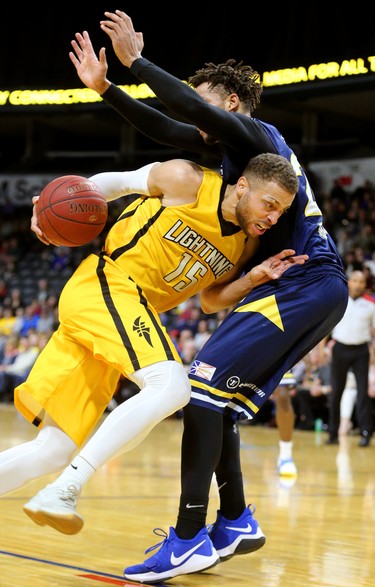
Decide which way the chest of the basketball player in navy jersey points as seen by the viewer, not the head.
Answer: to the viewer's left

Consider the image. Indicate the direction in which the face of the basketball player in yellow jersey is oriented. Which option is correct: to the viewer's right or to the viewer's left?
to the viewer's right

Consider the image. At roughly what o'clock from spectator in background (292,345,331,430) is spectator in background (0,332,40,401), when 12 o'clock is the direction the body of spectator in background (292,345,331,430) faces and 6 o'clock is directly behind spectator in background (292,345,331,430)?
spectator in background (0,332,40,401) is roughly at 4 o'clock from spectator in background (292,345,331,430).

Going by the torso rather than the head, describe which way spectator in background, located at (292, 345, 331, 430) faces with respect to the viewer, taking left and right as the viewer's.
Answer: facing the viewer

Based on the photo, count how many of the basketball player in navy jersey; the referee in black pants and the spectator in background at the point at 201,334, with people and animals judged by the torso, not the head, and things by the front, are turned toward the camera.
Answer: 2

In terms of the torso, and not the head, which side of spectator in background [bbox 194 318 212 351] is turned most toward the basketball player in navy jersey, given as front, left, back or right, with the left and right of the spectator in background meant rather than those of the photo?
front

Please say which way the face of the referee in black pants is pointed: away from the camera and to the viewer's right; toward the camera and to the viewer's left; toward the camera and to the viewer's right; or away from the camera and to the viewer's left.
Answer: toward the camera and to the viewer's left

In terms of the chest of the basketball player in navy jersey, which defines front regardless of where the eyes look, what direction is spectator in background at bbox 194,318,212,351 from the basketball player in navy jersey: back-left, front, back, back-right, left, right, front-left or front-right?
right

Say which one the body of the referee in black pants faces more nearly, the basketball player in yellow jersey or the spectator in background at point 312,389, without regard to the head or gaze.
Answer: the basketball player in yellow jersey

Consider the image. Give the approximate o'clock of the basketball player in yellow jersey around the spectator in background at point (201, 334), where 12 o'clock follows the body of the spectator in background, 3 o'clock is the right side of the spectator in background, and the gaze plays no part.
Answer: The basketball player in yellow jersey is roughly at 12 o'clock from the spectator in background.

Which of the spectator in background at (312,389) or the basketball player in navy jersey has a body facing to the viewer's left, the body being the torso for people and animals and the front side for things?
the basketball player in navy jersey

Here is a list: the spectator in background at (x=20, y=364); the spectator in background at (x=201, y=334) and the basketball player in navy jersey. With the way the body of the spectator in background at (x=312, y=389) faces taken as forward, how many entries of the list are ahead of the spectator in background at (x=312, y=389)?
1
